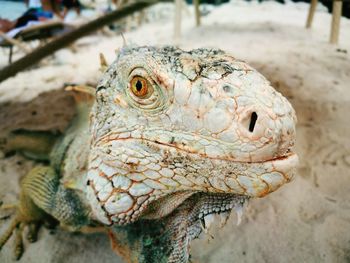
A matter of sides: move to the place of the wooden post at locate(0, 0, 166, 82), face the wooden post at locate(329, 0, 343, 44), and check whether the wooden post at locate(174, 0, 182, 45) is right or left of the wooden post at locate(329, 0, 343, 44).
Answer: left

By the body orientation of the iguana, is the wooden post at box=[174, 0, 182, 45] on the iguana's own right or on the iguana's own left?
on the iguana's own left

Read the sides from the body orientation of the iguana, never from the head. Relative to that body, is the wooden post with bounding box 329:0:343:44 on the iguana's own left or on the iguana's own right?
on the iguana's own left

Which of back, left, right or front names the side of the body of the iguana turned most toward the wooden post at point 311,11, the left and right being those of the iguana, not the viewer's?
left

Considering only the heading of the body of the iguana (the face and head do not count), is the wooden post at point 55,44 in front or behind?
behind

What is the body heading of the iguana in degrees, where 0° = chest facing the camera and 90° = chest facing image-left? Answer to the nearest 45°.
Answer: approximately 315°
